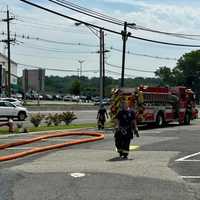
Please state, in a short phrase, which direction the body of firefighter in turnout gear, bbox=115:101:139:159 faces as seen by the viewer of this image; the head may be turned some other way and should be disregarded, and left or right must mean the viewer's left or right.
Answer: facing the viewer

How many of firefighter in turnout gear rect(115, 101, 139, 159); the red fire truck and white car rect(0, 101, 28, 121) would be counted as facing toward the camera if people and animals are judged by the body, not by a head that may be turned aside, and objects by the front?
1

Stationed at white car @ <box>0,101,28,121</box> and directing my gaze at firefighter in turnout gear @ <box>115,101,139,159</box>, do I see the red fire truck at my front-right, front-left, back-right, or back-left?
front-left

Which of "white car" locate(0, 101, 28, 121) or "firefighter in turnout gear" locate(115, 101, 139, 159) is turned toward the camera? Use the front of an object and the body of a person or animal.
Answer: the firefighter in turnout gear

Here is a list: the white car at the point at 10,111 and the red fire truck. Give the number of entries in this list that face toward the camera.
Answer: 0

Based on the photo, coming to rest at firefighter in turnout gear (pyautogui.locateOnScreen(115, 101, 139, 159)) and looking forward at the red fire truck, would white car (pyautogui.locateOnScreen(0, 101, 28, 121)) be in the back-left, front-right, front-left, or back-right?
front-left

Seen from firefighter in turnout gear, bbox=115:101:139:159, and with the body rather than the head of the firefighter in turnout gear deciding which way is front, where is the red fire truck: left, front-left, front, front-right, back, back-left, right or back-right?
back

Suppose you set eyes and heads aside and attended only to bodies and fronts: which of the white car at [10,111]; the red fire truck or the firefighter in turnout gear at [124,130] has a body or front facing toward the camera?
the firefighter in turnout gear
